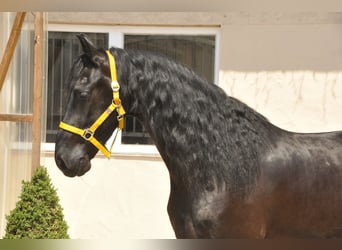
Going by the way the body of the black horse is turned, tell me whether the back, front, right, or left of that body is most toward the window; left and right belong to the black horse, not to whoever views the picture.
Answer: right

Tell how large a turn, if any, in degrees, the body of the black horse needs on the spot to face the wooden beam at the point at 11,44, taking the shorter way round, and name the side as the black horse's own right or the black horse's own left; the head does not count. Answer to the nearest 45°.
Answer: approximately 45° to the black horse's own right

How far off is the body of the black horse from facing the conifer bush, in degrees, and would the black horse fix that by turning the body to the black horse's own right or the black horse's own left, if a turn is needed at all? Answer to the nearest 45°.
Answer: approximately 45° to the black horse's own right

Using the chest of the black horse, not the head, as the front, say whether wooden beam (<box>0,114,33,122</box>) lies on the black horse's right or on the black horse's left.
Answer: on the black horse's right

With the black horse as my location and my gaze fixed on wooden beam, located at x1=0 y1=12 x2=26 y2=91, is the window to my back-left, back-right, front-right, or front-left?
front-right

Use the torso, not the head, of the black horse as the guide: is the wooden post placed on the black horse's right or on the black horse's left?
on the black horse's right

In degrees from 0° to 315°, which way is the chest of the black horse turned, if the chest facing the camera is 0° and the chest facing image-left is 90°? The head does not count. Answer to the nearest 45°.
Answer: approximately 90°
